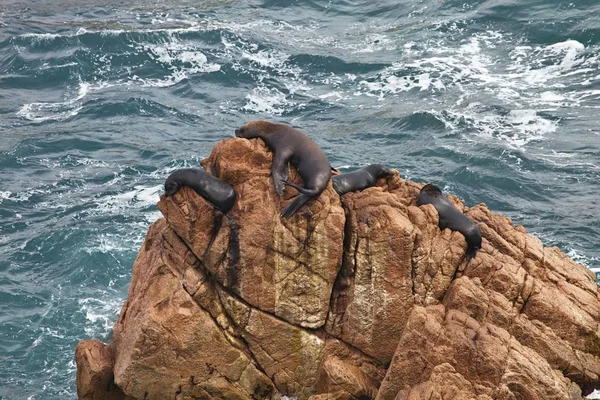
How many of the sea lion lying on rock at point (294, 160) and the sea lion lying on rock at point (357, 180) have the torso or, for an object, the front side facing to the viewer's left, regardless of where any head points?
1

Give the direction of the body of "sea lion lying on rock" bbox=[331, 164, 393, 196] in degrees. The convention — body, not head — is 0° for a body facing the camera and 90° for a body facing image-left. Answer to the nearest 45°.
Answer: approximately 270°

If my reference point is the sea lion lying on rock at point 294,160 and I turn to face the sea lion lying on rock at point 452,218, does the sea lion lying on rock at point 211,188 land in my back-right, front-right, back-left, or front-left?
back-right

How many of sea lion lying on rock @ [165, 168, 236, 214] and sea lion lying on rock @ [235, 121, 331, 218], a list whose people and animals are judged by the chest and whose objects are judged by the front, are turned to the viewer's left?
2

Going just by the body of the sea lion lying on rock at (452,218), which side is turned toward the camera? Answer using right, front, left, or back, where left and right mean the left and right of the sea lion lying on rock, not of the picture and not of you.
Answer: left

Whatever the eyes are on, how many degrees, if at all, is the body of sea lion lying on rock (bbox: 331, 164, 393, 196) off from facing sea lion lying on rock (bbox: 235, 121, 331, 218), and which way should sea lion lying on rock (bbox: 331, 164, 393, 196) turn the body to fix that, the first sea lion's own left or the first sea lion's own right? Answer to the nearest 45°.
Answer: approximately 135° to the first sea lion's own right

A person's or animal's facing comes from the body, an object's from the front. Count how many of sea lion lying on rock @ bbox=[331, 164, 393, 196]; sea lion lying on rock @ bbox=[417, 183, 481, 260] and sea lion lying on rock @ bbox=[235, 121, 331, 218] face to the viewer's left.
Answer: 2

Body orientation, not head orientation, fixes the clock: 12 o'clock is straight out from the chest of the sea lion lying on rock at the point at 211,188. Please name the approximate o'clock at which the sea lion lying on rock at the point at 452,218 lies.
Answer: the sea lion lying on rock at the point at 452,218 is roughly at 6 o'clock from the sea lion lying on rock at the point at 211,188.
